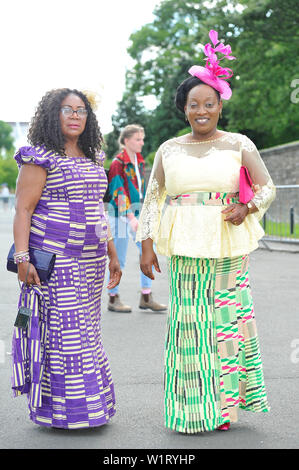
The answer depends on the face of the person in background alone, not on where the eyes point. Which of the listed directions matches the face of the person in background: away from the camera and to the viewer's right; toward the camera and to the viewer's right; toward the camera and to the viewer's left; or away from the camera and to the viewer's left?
toward the camera and to the viewer's right

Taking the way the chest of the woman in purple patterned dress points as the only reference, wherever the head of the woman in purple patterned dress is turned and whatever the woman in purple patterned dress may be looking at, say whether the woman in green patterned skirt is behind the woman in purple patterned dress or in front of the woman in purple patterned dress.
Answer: in front

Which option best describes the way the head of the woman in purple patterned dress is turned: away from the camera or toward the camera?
toward the camera

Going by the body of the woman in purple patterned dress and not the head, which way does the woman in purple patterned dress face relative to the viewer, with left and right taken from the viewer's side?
facing the viewer and to the right of the viewer

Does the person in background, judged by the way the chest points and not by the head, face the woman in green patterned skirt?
no

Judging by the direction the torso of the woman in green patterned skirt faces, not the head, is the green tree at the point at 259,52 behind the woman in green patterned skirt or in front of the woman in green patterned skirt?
behind

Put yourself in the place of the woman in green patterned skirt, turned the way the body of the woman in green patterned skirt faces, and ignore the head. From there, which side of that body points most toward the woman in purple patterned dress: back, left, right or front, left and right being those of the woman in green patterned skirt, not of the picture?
right

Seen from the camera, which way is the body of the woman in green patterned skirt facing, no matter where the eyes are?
toward the camera

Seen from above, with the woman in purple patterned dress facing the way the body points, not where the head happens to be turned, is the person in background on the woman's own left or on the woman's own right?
on the woman's own left

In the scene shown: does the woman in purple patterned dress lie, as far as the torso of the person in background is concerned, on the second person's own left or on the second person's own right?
on the second person's own right

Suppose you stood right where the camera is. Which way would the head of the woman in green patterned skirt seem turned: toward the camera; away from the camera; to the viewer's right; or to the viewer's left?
toward the camera

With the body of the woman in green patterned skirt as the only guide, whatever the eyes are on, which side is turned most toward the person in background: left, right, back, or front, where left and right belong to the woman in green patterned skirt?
back
